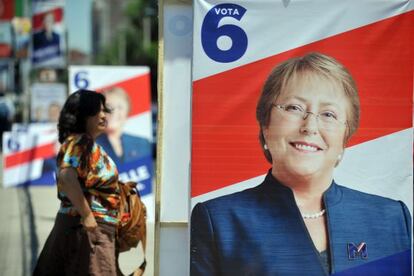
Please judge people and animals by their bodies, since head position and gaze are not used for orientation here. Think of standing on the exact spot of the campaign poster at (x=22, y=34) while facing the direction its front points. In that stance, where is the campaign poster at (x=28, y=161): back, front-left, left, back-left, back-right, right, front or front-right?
front

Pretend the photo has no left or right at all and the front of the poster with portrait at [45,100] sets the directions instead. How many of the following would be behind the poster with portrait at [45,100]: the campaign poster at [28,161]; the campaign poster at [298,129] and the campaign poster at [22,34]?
1

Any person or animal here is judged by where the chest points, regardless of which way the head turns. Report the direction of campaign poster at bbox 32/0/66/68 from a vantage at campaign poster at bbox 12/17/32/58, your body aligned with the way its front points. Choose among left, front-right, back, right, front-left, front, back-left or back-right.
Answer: front

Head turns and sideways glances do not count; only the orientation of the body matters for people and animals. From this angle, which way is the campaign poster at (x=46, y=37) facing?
toward the camera

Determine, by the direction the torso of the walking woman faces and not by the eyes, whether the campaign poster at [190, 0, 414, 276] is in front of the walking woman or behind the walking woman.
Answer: in front

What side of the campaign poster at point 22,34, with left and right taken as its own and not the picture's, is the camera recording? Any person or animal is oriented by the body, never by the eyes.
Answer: front

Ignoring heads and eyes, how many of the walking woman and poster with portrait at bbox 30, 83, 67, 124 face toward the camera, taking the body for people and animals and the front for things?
1

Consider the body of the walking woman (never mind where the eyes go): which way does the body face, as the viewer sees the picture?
to the viewer's right

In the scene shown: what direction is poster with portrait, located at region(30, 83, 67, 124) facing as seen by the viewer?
toward the camera
